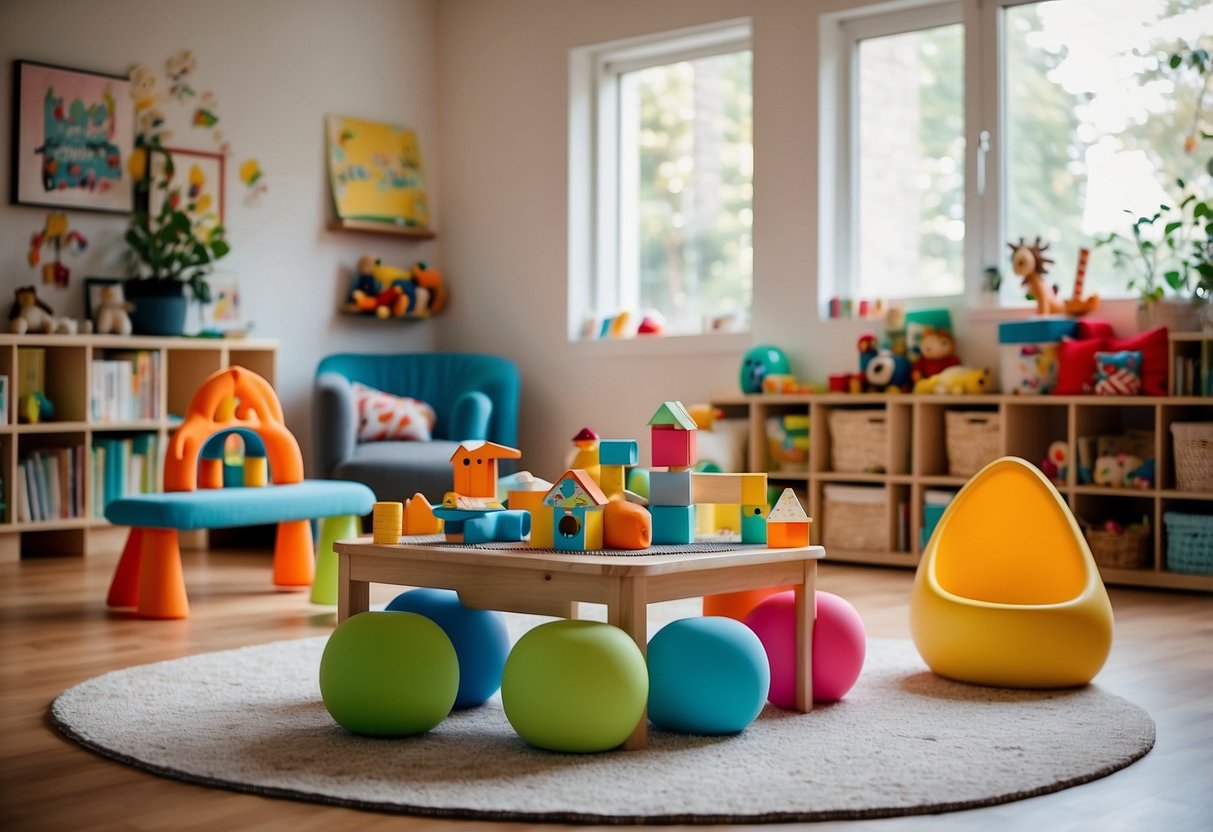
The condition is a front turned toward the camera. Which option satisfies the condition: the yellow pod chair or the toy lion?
the yellow pod chair

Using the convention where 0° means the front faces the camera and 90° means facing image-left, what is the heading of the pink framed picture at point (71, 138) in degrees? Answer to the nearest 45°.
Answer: approximately 315°

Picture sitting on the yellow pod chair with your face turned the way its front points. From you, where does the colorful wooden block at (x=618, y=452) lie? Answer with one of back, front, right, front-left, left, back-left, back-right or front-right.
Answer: front-right

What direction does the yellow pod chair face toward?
toward the camera

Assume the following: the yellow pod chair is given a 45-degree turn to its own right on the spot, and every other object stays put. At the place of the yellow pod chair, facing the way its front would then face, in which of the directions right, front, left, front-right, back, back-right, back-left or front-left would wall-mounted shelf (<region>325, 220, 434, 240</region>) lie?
right

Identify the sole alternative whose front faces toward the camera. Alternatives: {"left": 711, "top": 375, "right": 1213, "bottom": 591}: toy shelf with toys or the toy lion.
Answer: the toy shelf with toys

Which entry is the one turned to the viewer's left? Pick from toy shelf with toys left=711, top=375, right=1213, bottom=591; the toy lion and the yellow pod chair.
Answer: the toy lion

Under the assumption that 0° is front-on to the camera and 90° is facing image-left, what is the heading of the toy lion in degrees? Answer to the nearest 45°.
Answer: approximately 90°

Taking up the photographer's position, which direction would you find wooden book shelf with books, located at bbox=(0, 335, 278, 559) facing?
facing the viewer and to the right of the viewer

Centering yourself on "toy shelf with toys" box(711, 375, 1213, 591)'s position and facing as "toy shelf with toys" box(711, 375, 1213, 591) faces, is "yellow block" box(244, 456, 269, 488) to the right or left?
on its right

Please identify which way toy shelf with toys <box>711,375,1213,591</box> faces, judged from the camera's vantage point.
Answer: facing the viewer

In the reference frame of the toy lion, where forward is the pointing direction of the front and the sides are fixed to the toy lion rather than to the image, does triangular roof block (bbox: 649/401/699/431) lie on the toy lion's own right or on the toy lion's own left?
on the toy lion's own left

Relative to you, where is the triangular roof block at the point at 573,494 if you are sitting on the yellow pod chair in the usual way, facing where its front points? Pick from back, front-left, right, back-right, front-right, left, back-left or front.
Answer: front-right
